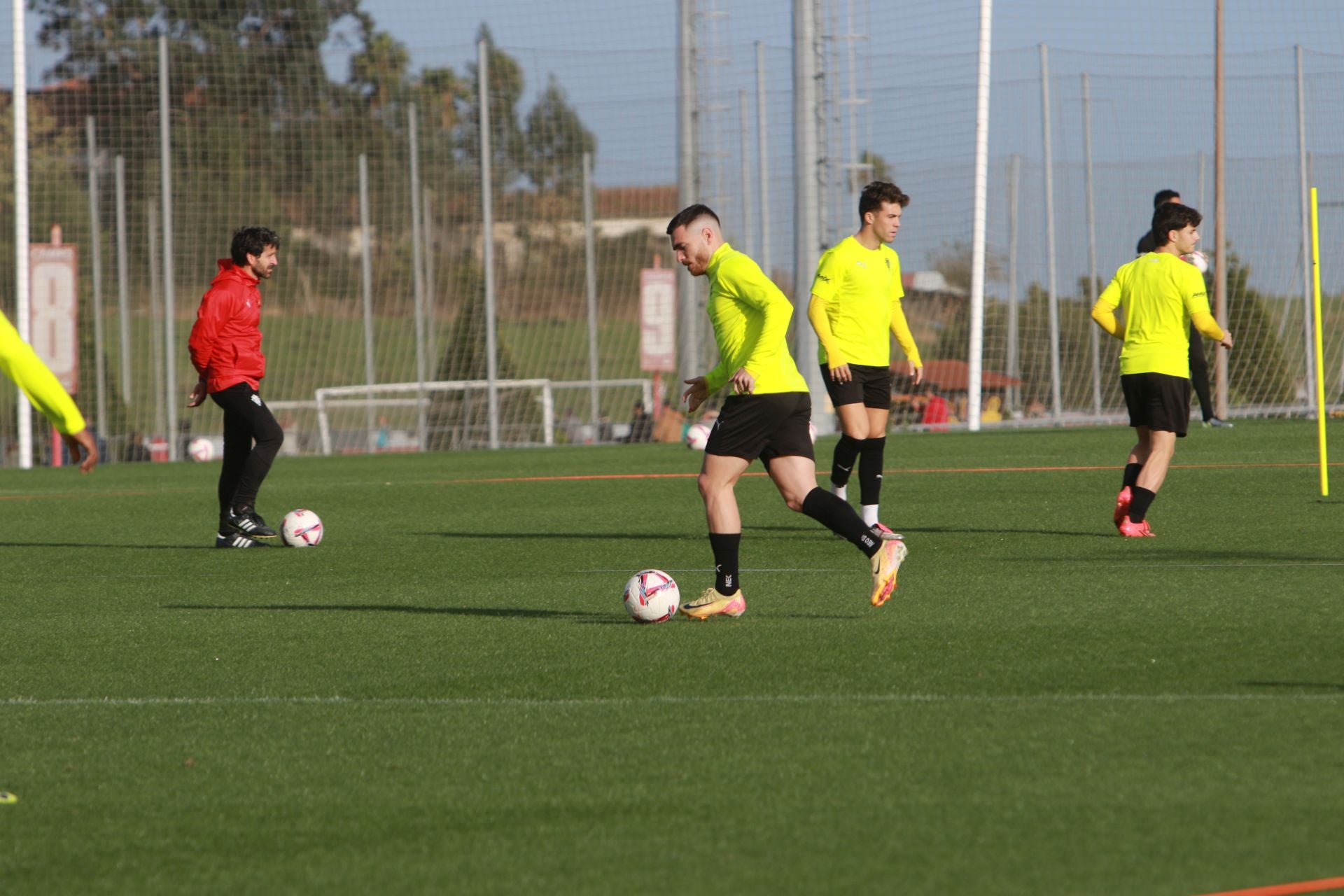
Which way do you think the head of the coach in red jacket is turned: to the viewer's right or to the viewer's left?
to the viewer's right

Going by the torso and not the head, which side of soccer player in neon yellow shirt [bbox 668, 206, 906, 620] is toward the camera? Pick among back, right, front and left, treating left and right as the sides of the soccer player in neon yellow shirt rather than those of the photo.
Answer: left

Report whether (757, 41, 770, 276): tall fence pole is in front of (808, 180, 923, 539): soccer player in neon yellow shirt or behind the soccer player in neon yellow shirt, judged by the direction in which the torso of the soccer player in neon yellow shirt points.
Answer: behind

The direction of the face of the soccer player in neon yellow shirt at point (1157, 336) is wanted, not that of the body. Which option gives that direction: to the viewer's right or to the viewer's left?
to the viewer's right

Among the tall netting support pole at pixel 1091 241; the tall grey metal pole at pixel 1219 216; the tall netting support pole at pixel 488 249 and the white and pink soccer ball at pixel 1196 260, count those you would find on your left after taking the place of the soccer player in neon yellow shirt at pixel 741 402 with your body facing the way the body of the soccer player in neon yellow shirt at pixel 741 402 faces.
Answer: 0

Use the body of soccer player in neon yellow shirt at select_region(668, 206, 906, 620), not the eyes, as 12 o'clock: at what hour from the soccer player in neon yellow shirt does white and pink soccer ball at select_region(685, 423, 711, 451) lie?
The white and pink soccer ball is roughly at 3 o'clock from the soccer player in neon yellow shirt.

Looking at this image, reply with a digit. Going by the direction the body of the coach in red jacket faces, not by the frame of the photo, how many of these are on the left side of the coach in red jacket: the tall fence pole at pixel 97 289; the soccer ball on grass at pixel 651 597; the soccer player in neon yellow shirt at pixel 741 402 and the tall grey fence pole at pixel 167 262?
2

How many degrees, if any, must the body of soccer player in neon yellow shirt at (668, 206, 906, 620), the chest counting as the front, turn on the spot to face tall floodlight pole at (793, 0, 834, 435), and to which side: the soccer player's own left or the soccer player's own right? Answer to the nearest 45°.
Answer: approximately 90° to the soccer player's own right

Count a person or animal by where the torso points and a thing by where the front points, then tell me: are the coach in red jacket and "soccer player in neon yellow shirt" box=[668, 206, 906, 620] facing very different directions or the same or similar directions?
very different directions

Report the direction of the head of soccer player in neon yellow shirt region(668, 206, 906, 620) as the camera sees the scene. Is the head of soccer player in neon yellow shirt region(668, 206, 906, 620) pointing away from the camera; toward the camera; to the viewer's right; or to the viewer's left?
to the viewer's left

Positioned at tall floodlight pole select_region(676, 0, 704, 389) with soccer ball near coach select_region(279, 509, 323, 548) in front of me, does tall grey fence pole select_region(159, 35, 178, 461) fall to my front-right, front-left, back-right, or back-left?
front-right

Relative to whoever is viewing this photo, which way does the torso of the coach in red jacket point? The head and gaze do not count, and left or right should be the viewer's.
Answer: facing to the right of the viewer

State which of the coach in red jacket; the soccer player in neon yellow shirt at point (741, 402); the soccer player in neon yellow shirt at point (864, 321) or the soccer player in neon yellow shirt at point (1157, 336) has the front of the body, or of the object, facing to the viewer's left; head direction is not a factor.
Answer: the soccer player in neon yellow shirt at point (741, 402)

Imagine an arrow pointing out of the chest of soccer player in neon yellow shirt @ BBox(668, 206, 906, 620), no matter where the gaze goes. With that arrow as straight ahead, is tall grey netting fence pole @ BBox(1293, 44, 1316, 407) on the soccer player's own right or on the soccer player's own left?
on the soccer player's own right
